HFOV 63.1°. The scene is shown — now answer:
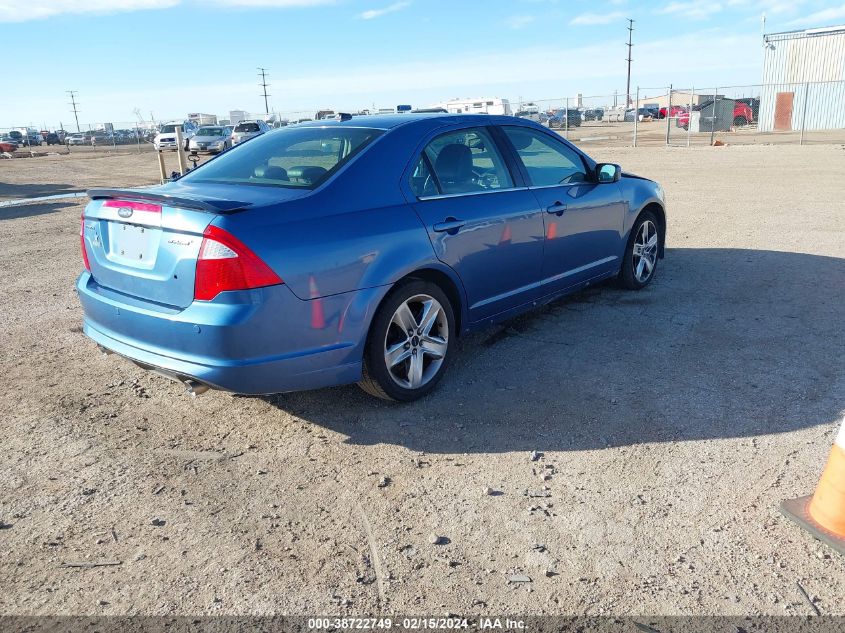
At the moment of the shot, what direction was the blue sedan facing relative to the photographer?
facing away from the viewer and to the right of the viewer

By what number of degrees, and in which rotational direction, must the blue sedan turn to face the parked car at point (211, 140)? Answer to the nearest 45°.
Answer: approximately 45° to its left

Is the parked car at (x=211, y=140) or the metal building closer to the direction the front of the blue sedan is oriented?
the metal building

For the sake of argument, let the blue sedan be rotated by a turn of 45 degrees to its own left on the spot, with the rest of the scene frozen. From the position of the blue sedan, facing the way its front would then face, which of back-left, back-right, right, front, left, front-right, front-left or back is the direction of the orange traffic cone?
back-right

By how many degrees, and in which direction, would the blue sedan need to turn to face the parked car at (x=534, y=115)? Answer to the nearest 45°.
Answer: approximately 45° to its left

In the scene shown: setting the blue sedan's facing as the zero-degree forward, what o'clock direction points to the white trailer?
The white trailer is roughly at 11 o'clock from the blue sedan.

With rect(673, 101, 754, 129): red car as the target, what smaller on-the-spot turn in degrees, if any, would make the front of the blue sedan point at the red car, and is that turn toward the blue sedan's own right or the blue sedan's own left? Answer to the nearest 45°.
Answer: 0° — it already faces it
